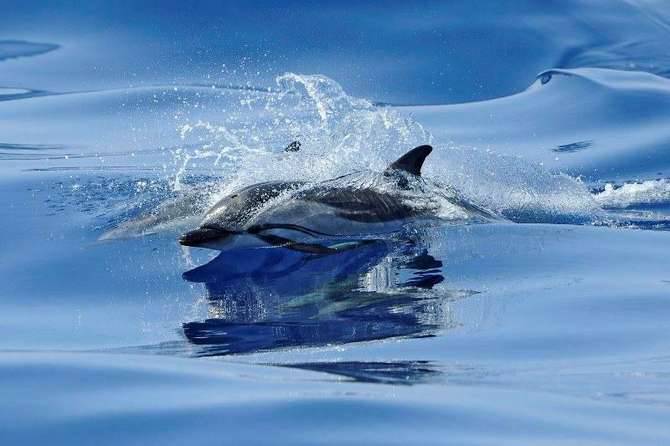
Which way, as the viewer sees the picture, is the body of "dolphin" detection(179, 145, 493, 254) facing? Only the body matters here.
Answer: to the viewer's left
